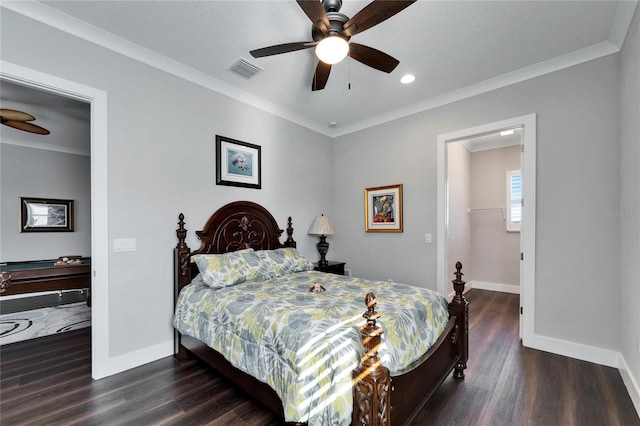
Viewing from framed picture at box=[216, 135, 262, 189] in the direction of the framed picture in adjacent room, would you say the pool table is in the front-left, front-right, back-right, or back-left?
front-left

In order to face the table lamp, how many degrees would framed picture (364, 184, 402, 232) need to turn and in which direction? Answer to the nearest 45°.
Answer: approximately 45° to its right

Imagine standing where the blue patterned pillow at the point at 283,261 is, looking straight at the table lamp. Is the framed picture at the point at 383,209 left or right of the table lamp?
right

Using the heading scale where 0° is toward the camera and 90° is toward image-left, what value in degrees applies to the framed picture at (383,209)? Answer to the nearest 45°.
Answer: approximately 45°

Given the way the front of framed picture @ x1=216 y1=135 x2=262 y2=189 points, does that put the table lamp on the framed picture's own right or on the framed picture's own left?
on the framed picture's own left

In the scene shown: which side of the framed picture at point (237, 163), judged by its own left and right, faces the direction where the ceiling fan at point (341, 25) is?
front

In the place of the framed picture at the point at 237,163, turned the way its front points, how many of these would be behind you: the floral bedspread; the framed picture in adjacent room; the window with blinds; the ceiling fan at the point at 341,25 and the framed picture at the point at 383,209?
1

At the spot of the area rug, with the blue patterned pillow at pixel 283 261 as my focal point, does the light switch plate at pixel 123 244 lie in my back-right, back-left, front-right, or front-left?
front-right

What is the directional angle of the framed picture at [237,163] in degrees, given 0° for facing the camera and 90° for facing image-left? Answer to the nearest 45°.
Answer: approximately 315°

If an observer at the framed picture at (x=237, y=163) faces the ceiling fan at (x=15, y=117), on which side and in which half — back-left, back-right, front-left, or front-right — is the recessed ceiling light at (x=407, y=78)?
back-left

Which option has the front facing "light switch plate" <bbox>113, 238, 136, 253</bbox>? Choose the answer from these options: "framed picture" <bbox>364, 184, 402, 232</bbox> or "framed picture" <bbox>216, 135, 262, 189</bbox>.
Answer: "framed picture" <bbox>364, 184, 402, 232</bbox>

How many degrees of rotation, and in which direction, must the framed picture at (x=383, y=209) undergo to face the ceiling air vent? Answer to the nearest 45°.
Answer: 0° — it already faces it

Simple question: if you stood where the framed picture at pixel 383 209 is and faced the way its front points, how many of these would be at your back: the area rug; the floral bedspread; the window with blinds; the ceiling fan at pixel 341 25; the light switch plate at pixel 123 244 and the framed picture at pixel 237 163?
1

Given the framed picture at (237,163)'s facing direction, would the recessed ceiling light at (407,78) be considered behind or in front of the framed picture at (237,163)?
in front

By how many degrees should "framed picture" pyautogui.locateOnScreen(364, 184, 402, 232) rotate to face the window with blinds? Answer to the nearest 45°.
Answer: approximately 180°

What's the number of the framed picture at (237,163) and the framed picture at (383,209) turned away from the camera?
0
